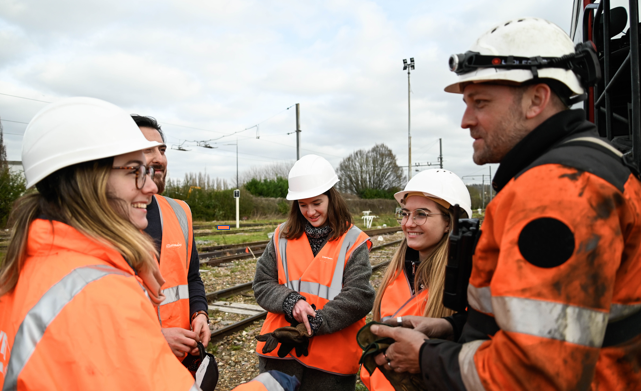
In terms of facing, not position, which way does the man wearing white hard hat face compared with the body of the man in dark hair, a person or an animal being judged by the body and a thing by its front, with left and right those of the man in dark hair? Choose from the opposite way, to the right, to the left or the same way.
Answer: the opposite way

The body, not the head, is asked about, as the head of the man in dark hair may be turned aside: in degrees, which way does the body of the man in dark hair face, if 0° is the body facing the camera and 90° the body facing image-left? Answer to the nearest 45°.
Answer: approximately 315°

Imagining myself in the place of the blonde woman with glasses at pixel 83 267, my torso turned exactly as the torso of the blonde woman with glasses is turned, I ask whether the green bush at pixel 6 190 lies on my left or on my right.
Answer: on my left

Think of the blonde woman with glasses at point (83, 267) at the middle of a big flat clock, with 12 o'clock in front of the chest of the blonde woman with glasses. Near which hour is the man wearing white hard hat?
The man wearing white hard hat is roughly at 1 o'clock from the blonde woman with glasses.

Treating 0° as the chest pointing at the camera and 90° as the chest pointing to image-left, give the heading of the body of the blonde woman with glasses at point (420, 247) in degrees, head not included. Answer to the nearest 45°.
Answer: approximately 45°

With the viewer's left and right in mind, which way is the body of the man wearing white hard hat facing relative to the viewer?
facing to the left of the viewer

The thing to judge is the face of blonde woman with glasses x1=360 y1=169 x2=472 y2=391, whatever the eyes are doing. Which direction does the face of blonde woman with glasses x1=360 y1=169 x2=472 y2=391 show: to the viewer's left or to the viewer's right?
to the viewer's left

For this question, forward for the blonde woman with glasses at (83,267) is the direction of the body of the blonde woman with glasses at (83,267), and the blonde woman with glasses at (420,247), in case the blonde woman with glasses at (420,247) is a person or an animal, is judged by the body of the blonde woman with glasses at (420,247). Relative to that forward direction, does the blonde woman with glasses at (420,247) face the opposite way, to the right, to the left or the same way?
the opposite way

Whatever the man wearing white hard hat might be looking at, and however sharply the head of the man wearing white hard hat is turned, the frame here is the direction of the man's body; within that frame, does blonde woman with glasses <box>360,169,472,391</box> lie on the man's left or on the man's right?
on the man's right

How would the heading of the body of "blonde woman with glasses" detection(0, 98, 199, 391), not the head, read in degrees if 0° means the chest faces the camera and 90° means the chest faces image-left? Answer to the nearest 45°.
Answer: approximately 270°

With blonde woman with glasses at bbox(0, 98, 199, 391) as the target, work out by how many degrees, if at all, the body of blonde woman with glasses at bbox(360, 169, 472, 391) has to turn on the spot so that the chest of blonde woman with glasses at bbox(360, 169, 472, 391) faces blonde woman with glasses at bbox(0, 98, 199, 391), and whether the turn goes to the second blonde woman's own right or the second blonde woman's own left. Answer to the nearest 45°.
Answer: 0° — they already face them
